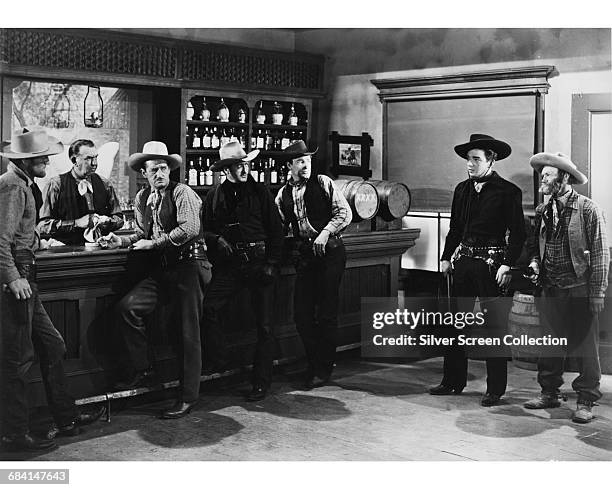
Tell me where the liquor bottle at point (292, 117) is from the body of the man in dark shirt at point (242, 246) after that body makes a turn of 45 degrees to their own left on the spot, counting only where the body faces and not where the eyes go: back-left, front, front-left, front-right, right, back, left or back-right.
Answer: back-left

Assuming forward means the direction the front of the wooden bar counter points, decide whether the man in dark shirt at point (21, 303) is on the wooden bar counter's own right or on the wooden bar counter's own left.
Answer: on the wooden bar counter's own right

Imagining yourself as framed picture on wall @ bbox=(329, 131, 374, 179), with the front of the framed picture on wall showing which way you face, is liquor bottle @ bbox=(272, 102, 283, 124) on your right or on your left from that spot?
on your right

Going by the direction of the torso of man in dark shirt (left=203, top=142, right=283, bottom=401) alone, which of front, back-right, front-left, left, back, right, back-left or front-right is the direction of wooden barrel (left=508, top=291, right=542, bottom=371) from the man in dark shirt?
left

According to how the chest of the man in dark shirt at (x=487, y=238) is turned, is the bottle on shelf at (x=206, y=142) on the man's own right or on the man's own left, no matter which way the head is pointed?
on the man's own right

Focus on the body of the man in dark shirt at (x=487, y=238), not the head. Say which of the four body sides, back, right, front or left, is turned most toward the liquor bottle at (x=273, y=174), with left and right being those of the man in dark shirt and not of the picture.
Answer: right

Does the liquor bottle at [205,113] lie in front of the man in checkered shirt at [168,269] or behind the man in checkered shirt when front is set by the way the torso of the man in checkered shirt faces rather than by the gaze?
behind

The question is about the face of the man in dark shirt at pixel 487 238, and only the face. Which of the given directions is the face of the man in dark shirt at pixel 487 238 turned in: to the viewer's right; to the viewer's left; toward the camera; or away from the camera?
to the viewer's left

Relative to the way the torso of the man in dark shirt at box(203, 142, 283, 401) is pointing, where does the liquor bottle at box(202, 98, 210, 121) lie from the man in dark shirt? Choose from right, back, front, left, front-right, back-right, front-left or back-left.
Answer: back

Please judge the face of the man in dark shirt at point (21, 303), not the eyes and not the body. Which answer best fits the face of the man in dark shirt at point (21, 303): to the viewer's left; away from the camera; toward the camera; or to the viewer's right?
to the viewer's right

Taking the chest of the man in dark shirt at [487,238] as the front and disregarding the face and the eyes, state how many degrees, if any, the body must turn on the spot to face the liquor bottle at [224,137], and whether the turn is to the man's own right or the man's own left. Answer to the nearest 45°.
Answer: approximately 90° to the man's own right
